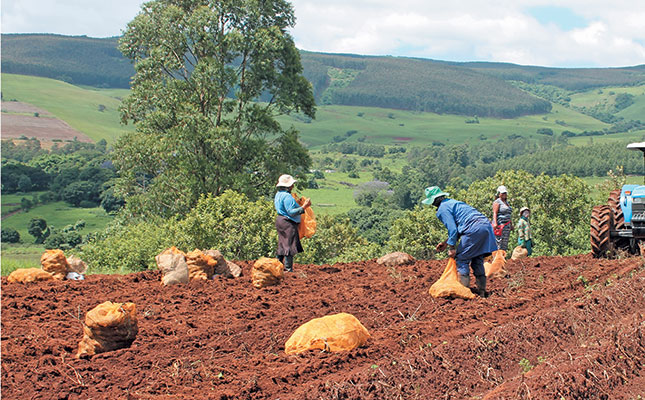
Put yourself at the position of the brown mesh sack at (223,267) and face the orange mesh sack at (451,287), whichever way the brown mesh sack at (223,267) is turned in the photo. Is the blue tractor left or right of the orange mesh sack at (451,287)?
left

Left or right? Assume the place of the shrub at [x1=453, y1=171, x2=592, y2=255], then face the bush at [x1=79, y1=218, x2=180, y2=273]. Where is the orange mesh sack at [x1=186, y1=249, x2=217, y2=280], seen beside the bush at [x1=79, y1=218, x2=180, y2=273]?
left

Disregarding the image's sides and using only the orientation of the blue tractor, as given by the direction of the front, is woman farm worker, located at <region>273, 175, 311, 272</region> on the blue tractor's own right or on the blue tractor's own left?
on the blue tractor's own right

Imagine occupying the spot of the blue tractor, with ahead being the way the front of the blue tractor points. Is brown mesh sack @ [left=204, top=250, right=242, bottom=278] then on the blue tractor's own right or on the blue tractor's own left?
on the blue tractor's own right

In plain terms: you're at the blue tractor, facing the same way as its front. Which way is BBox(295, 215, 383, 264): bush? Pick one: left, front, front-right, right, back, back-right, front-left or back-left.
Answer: back-right
